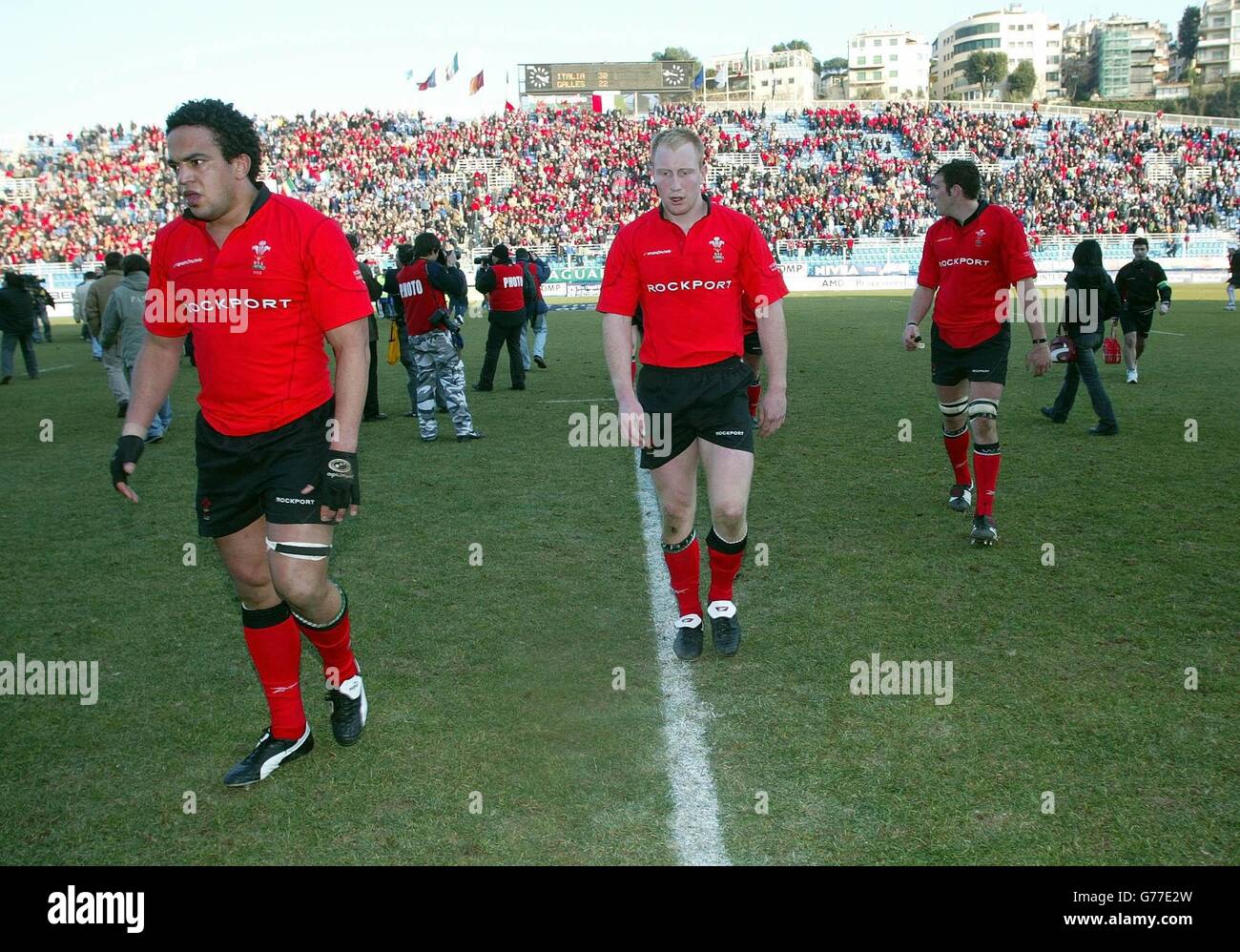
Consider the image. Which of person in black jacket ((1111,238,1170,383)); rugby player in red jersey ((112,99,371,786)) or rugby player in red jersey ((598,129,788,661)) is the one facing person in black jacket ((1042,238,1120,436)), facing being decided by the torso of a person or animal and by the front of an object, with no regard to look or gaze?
person in black jacket ((1111,238,1170,383))

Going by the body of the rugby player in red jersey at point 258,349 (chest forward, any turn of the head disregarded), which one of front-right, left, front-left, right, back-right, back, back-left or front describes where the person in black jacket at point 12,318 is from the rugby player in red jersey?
back-right

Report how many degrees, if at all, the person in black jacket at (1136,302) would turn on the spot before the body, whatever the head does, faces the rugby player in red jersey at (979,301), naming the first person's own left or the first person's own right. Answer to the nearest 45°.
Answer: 0° — they already face them

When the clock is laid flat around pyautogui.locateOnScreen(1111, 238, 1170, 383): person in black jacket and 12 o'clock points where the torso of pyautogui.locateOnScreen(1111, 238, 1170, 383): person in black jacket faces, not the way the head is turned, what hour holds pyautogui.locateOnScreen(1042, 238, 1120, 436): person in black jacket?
pyautogui.locateOnScreen(1042, 238, 1120, 436): person in black jacket is roughly at 12 o'clock from pyautogui.locateOnScreen(1111, 238, 1170, 383): person in black jacket.

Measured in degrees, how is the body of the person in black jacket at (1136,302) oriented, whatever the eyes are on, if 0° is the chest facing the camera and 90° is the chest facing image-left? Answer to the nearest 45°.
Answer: approximately 0°

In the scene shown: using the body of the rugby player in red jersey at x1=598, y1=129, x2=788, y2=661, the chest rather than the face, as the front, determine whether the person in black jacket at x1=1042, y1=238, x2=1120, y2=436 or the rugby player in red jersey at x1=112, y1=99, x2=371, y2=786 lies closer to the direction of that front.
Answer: the rugby player in red jersey

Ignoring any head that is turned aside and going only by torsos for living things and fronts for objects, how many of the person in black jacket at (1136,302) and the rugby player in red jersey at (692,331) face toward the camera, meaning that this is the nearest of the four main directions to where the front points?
2

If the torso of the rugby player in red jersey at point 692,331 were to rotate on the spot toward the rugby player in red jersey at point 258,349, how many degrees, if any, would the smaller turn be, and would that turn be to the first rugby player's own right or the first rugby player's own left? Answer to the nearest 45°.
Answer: approximately 45° to the first rugby player's own right

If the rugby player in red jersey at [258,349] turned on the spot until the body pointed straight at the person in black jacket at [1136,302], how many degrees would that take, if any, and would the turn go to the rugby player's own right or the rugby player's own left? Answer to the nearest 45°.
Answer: approximately 180°

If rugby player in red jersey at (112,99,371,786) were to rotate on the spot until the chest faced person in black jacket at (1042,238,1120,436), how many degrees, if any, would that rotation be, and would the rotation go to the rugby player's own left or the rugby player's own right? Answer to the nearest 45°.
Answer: approximately 180°
